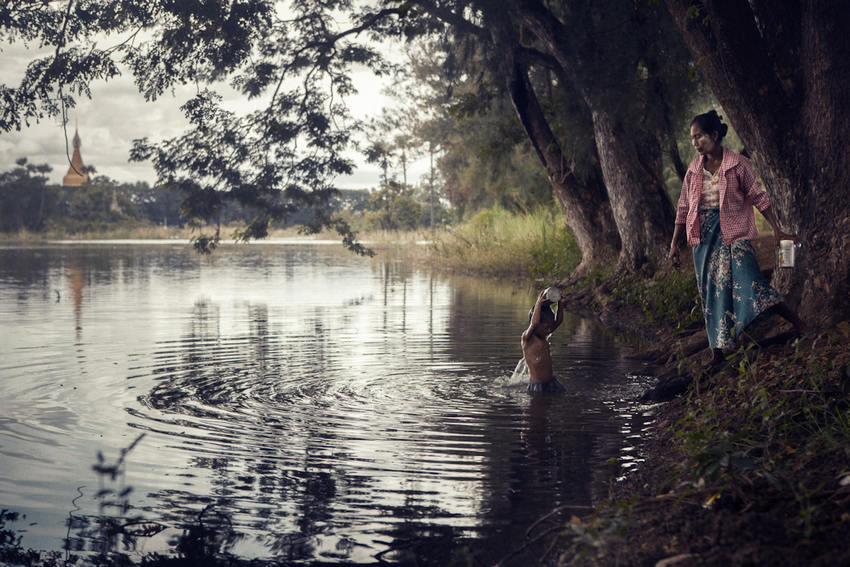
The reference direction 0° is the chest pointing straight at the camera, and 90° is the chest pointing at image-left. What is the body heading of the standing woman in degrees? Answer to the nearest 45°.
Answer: approximately 45°

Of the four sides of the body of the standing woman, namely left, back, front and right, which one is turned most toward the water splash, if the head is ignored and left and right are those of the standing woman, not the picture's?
right

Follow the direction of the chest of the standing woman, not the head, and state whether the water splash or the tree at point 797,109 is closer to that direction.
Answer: the water splash

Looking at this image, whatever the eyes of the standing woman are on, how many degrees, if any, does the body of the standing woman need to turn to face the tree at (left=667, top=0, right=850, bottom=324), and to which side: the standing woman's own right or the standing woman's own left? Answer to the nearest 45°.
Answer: approximately 180°

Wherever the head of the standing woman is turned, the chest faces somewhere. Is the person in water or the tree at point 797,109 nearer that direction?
the person in water

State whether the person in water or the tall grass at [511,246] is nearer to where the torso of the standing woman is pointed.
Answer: the person in water

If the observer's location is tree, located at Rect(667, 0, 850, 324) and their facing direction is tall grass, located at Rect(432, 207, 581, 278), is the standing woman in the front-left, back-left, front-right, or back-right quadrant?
back-left

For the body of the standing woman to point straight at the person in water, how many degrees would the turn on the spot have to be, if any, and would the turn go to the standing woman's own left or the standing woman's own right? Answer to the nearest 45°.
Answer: approximately 45° to the standing woman's own right

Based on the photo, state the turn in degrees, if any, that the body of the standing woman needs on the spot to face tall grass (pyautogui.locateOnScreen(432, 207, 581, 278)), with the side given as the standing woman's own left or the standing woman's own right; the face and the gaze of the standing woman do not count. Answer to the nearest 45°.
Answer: approximately 135° to the standing woman's own right
